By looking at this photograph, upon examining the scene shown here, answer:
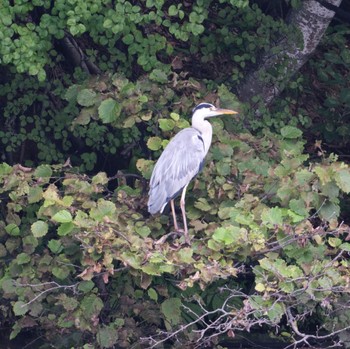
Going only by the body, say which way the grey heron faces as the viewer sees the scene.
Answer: to the viewer's right

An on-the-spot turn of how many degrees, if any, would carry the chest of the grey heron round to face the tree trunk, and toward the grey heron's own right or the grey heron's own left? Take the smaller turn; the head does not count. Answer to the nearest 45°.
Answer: approximately 90° to the grey heron's own left
